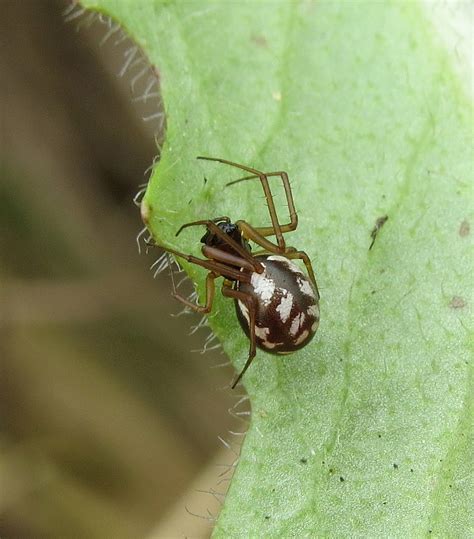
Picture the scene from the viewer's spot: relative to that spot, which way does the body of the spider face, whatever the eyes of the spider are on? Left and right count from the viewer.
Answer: facing away from the viewer and to the left of the viewer
